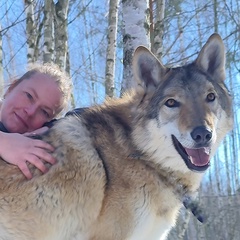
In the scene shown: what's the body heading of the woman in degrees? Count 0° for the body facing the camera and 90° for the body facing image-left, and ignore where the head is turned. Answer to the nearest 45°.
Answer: approximately 0°

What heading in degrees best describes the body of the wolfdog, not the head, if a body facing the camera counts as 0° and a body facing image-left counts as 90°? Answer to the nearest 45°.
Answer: approximately 315°

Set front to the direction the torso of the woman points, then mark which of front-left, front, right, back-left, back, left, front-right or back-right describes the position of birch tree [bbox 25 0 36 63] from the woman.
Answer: back

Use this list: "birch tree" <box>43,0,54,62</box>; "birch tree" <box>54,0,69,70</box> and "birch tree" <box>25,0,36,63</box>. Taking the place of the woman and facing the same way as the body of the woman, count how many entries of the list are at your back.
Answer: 3

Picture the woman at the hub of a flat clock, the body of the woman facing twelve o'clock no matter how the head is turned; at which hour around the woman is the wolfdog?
The wolfdog is roughly at 10 o'clock from the woman.

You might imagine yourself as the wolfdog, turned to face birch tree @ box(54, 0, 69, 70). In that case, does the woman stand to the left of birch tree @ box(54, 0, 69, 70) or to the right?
left

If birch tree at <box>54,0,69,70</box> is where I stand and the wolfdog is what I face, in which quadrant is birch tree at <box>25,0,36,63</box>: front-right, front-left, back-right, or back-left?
back-right

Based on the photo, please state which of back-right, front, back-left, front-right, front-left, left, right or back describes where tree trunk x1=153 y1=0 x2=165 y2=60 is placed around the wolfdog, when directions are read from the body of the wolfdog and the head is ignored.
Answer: back-left

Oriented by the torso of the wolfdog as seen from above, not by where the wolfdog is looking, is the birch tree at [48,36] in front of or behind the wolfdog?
behind

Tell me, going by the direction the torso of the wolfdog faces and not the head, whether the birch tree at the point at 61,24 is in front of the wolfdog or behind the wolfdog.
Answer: behind
